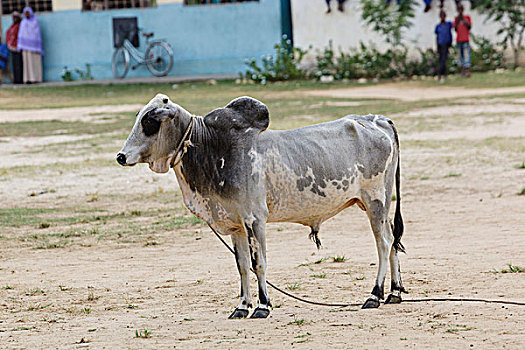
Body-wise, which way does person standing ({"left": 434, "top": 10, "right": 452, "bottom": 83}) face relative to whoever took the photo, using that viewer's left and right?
facing the viewer

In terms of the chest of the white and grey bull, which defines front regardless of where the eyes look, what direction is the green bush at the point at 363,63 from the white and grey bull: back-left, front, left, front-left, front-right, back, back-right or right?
right

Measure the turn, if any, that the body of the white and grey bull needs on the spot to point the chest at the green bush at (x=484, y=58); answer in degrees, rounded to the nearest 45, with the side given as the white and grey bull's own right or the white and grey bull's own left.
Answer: approximately 90° to the white and grey bull's own right

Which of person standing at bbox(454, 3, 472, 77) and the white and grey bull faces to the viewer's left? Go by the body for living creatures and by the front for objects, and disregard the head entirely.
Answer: the white and grey bull

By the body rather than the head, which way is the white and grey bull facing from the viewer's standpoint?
to the viewer's left

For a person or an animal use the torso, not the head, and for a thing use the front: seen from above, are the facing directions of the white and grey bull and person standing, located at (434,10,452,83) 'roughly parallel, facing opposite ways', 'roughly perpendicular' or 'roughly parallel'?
roughly perpendicular

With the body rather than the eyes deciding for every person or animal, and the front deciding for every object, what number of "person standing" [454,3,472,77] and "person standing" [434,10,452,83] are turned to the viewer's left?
0

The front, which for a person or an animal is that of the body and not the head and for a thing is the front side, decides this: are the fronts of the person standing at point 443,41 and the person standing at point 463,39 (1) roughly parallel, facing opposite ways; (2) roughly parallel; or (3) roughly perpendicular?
roughly parallel

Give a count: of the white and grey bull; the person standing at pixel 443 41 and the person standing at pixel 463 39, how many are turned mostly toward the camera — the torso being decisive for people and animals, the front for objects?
2

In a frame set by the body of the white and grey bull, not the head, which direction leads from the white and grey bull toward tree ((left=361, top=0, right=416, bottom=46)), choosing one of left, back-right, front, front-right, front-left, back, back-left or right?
right

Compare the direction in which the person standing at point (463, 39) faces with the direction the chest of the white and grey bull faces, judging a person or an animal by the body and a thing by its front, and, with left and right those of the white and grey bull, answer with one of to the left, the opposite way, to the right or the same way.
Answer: to the left

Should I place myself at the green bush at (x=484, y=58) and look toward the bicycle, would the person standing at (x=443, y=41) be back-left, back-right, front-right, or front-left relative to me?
front-left

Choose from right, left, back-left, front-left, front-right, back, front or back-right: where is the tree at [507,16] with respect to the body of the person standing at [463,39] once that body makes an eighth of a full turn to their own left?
left

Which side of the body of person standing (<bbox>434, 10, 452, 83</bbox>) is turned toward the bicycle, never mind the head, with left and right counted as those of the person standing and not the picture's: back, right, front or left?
right

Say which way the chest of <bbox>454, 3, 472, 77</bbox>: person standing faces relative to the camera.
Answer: toward the camera

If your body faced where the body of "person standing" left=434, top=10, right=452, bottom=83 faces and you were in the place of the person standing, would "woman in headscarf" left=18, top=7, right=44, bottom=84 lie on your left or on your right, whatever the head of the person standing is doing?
on your right
